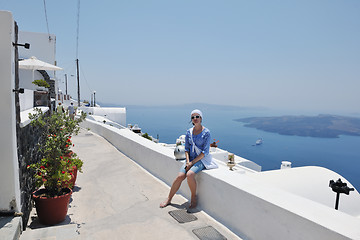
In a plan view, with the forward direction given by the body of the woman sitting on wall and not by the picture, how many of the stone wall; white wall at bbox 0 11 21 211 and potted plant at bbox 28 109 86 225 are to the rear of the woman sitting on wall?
0

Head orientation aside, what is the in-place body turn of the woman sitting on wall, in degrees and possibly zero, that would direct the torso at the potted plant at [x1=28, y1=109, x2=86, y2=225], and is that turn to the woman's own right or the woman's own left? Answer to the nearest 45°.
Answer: approximately 45° to the woman's own right

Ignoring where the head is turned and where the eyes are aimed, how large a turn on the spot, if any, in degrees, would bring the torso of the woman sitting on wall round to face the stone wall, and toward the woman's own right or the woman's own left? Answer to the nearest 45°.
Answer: approximately 45° to the woman's own right

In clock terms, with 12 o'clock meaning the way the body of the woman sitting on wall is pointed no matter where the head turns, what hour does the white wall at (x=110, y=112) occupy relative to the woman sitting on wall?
The white wall is roughly at 4 o'clock from the woman sitting on wall.

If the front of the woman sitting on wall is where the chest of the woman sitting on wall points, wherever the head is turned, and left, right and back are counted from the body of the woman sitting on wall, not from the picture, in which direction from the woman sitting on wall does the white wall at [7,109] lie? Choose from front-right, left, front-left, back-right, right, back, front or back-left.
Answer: front

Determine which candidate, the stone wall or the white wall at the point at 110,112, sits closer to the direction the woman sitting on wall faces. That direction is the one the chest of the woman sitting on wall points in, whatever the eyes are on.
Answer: the stone wall

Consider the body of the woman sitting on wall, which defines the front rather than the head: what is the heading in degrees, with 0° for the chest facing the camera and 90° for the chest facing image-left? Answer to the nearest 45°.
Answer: approximately 45°
